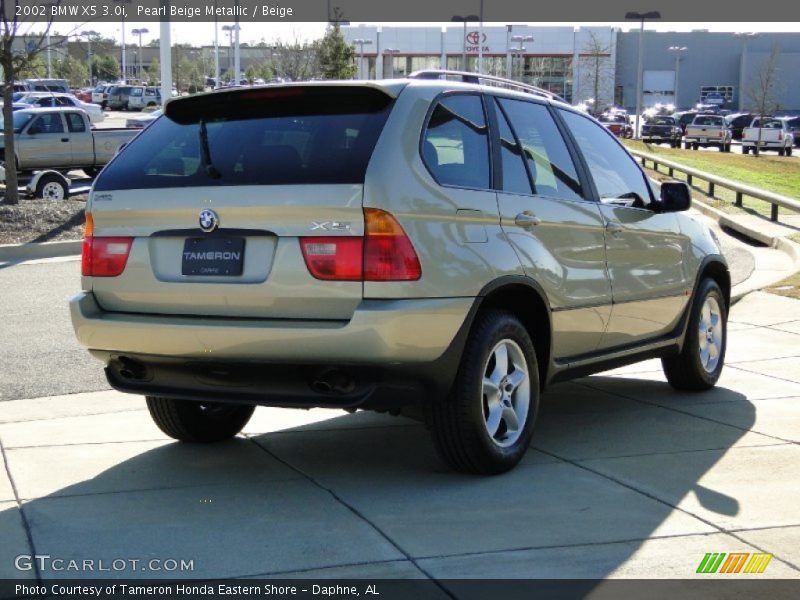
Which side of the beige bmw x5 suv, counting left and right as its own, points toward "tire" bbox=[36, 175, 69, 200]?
left

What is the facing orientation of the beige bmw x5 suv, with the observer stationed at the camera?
facing away from the viewer and to the right of the viewer

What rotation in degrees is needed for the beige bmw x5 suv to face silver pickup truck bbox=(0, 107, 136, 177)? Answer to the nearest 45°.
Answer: approximately 45° to its left
